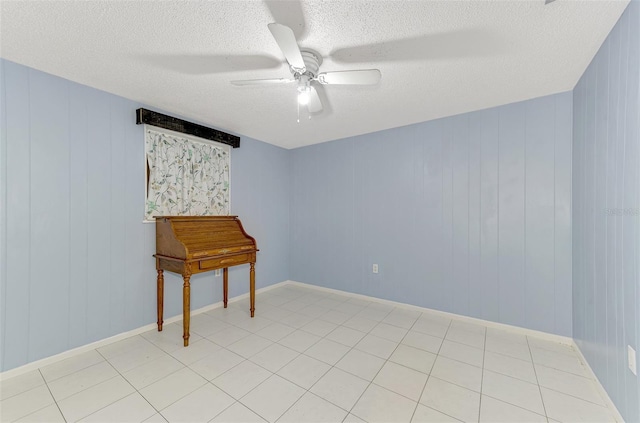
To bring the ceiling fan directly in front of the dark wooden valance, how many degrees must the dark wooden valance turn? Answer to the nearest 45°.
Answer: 0° — it already faces it

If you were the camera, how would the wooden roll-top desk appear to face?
facing the viewer and to the right of the viewer

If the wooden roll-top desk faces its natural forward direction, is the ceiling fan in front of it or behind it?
in front

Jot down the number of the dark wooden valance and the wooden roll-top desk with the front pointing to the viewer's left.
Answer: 0
